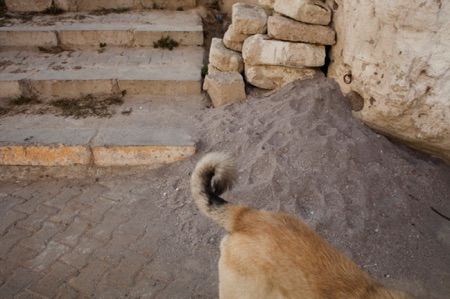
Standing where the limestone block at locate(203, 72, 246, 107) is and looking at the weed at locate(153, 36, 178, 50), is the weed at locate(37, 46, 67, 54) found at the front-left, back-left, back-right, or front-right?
front-left

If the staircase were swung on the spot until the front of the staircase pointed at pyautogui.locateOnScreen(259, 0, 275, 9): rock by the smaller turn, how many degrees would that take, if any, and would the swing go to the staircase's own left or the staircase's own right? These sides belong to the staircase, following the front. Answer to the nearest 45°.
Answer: approximately 90° to the staircase's own left

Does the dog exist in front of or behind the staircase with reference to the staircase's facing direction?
in front

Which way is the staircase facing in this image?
toward the camera

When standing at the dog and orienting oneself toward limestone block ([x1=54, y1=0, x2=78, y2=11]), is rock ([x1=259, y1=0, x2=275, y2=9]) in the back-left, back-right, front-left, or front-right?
front-right

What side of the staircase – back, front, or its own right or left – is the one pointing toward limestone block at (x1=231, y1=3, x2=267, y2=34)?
left

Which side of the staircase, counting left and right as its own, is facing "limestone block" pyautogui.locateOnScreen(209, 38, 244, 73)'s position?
left

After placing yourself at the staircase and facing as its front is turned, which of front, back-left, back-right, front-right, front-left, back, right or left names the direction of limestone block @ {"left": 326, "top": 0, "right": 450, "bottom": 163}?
front-left

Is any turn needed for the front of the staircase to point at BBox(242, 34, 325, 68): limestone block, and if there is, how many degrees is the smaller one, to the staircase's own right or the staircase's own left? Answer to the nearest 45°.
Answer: approximately 45° to the staircase's own left

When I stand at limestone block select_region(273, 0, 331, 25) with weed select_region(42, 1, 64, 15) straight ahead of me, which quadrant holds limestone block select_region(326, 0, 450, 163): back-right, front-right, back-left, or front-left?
back-left

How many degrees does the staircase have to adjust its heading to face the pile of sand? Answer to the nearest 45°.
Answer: approximately 45° to its left

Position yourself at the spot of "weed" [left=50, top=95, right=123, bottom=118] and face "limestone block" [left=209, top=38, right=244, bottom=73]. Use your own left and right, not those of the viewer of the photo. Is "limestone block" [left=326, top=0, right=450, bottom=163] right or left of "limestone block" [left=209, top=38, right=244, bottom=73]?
right

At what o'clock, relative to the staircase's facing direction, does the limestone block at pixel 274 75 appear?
The limestone block is roughly at 10 o'clock from the staircase.

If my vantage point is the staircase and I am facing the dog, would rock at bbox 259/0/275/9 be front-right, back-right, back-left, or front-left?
front-left

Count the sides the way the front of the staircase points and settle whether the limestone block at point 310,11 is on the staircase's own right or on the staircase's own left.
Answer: on the staircase's own left
